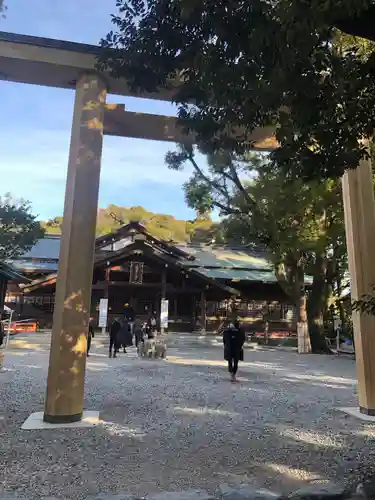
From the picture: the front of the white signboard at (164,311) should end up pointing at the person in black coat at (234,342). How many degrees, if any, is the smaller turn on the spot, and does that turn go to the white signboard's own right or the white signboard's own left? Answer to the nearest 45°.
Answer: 0° — it already faces them

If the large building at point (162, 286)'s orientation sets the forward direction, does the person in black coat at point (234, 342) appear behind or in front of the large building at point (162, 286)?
in front

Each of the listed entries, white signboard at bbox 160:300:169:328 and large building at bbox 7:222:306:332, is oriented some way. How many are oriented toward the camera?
2

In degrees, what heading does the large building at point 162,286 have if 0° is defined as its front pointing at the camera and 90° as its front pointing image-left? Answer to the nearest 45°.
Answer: approximately 0°

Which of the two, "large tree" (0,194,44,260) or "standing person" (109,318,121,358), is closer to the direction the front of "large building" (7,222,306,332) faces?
the standing person

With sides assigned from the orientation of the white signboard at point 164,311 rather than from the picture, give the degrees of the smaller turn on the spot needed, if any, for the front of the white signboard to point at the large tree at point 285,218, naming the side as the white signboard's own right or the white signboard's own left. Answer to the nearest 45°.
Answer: approximately 45° to the white signboard's own left

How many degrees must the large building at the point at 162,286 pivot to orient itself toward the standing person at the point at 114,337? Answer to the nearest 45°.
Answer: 0° — it already faces them

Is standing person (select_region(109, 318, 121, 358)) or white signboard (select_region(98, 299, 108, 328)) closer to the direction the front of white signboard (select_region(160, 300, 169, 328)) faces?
the standing person

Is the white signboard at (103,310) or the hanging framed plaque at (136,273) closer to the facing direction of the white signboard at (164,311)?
the white signboard

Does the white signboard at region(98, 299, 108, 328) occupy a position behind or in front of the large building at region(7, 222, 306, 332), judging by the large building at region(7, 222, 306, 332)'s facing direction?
in front

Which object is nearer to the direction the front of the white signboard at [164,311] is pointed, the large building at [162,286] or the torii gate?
the torii gate

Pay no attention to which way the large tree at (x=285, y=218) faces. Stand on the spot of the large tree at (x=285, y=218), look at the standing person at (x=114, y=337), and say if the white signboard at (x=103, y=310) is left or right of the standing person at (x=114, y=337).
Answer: right

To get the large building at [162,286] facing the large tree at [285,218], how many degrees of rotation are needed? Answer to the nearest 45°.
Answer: approximately 45° to its left

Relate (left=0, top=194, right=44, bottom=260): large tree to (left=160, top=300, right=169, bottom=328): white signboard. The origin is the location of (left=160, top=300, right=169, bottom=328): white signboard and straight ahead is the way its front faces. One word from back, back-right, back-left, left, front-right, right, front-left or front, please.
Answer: right
